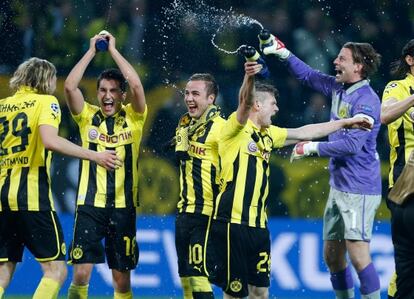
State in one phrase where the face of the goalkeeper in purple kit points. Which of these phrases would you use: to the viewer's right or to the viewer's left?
to the viewer's left

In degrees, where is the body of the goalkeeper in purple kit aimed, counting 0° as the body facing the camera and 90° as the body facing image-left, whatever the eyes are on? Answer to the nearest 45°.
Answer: approximately 45°
